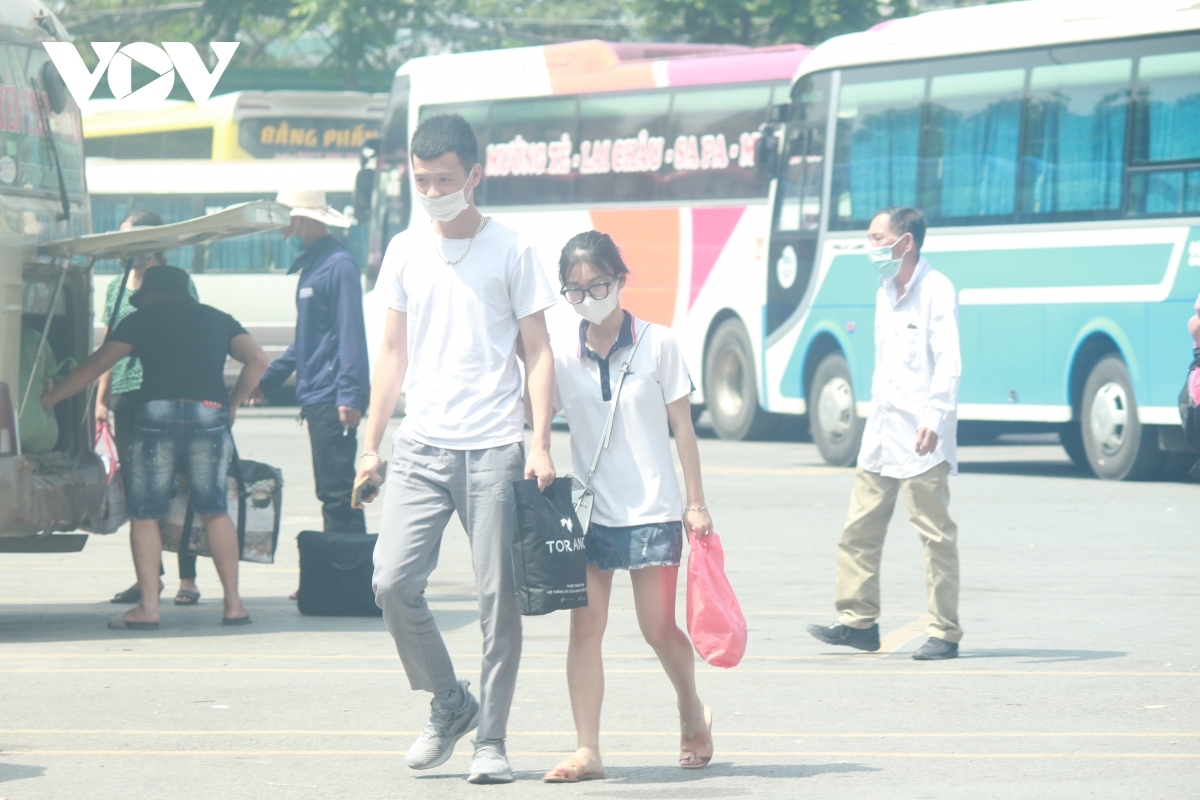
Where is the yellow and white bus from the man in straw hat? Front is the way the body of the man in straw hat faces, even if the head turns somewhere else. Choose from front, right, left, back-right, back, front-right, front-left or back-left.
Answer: right

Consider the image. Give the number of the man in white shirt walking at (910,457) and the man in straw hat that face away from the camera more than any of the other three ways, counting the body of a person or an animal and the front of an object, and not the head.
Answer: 0

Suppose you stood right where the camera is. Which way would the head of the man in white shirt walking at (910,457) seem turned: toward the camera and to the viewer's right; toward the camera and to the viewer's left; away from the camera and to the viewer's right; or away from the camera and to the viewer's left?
toward the camera and to the viewer's left

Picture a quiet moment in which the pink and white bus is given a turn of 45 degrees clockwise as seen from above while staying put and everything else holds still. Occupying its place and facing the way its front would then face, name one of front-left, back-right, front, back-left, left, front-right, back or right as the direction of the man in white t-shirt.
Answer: back

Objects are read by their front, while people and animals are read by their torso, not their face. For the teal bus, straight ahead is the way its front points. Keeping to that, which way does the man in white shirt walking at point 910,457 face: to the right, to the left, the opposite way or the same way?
to the left

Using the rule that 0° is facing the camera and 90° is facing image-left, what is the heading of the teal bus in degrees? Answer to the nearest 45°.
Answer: approximately 135°

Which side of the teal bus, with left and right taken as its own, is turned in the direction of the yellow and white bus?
front

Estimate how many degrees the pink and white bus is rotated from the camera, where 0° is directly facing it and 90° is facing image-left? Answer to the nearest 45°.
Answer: approximately 135°

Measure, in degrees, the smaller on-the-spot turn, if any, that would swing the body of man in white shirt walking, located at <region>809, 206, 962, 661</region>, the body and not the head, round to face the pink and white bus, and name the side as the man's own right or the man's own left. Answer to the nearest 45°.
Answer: approximately 135° to the man's own right

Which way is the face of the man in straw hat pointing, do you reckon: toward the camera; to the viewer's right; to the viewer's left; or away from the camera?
to the viewer's left

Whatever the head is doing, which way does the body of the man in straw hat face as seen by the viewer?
to the viewer's left

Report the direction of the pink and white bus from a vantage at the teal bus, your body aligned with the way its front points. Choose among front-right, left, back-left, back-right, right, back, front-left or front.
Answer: front

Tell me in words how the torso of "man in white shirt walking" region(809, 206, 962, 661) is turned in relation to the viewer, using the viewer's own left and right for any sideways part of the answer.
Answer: facing the viewer and to the left of the viewer

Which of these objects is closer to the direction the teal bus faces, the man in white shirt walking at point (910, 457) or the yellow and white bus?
the yellow and white bus

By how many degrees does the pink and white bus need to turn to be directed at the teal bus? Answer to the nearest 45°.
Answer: approximately 180°
